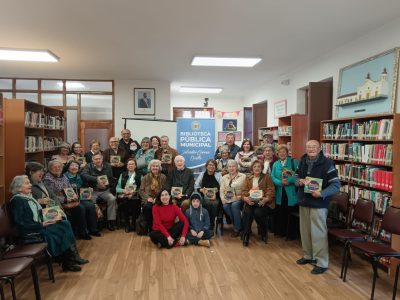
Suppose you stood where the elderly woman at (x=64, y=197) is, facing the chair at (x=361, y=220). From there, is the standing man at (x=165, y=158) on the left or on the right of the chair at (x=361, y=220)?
left

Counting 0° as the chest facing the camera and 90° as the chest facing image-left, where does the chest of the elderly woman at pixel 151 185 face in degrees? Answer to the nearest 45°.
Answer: approximately 0°

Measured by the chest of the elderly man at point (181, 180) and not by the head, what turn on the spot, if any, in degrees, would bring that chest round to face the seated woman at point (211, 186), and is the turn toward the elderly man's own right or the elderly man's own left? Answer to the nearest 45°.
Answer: approximately 90° to the elderly man's own left

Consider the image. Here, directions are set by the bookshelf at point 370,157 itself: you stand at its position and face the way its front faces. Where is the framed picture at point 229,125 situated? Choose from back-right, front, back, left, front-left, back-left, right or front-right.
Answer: right

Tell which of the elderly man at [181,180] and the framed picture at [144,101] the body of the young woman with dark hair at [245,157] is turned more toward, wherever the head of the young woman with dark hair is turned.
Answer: the elderly man

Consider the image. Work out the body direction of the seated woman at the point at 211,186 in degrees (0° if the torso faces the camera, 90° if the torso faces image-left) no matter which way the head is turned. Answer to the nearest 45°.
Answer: approximately 0°

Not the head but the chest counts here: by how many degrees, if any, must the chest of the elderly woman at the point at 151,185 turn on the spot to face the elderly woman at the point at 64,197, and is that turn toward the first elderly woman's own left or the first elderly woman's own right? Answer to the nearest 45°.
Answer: approximately 90° to the first elderly woman's own right

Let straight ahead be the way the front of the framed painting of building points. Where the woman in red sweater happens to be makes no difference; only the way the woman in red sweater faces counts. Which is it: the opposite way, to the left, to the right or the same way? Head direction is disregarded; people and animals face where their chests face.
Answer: to the left

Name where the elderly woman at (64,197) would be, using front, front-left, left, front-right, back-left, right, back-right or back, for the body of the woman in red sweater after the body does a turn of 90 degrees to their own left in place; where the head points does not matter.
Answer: back
